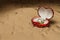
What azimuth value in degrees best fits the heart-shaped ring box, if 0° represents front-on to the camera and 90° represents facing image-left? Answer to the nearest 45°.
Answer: approximately 45°
